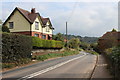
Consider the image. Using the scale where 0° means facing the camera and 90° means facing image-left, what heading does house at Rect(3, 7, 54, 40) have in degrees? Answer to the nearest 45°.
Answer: approximately 315°

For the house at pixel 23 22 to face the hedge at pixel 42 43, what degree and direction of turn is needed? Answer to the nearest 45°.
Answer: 0° — it already faces it

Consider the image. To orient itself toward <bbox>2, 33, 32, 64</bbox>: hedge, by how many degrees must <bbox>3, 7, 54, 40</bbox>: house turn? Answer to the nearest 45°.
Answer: approximately 45° to its right
